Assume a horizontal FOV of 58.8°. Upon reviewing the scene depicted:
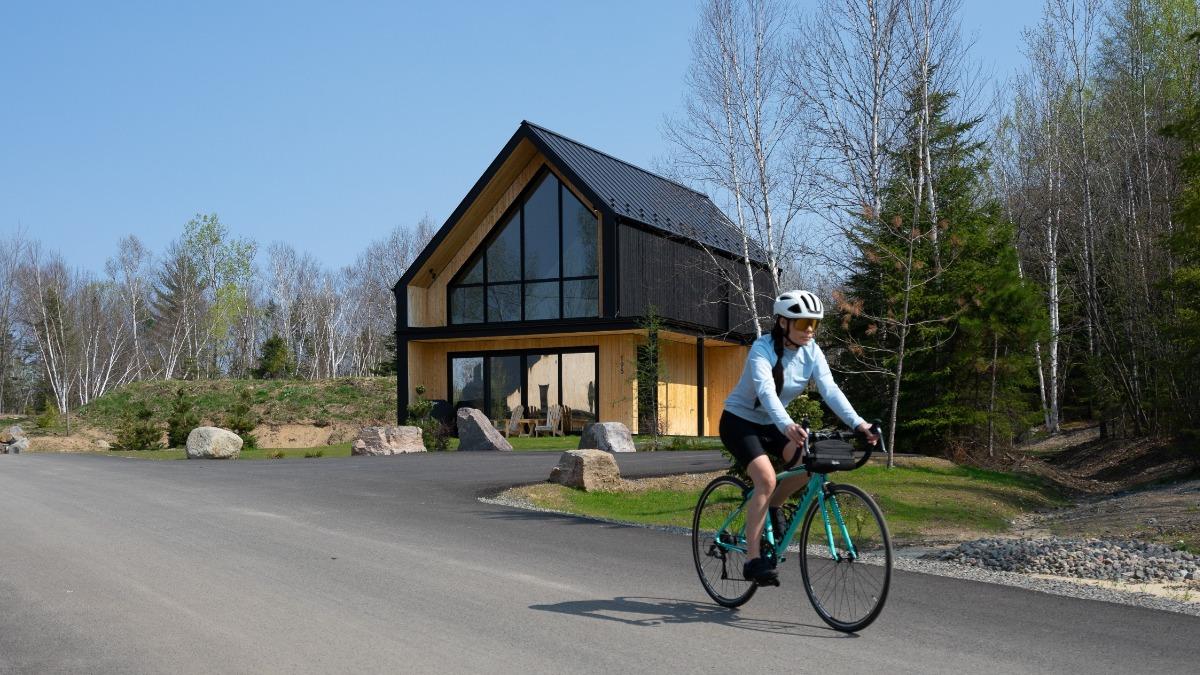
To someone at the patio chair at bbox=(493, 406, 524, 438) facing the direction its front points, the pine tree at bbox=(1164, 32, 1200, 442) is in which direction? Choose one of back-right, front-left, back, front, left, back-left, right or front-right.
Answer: left

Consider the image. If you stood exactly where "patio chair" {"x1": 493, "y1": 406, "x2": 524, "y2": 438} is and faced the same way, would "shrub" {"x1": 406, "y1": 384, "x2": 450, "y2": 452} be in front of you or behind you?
in front

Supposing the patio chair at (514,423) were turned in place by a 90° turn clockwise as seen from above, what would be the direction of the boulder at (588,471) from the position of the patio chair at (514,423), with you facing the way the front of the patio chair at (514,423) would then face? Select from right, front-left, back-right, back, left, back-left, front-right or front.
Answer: back-left

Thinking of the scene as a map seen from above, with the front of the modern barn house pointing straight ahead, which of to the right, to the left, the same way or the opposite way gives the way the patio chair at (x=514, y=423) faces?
the same way

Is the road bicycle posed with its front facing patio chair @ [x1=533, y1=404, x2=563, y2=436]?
no

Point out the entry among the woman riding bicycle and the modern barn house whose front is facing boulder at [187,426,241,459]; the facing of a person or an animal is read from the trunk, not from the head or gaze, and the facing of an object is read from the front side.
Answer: the modern barn house

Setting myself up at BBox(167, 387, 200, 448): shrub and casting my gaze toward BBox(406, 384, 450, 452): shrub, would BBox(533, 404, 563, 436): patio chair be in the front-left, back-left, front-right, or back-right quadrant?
front-left

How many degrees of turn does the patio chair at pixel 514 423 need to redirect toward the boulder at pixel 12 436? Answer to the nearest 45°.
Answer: approximately 90° to its right

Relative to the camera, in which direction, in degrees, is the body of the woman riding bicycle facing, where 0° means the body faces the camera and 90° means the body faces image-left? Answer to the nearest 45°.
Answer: approximately 315°

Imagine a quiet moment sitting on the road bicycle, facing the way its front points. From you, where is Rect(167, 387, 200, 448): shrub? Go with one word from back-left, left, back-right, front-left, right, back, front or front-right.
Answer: back

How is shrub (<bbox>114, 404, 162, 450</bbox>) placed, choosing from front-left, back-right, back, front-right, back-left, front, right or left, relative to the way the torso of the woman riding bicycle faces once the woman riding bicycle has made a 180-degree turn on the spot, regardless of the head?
front

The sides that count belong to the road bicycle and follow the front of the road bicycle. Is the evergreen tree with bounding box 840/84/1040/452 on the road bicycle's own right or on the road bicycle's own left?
on the road bicycle's own left

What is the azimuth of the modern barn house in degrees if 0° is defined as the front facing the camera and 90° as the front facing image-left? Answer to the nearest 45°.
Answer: approximately 45°

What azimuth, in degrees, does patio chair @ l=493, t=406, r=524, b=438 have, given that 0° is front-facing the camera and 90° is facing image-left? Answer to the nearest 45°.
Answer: approximately 45°

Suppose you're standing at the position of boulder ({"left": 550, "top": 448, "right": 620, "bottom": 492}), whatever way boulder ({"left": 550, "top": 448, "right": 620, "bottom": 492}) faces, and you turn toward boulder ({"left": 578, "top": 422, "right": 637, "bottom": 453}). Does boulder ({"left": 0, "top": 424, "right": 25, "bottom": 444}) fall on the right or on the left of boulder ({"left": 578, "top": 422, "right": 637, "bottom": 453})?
left

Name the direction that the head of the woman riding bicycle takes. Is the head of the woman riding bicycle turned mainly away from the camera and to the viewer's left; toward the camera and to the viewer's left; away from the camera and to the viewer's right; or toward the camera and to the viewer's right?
toward the camera and to the viewer's right
